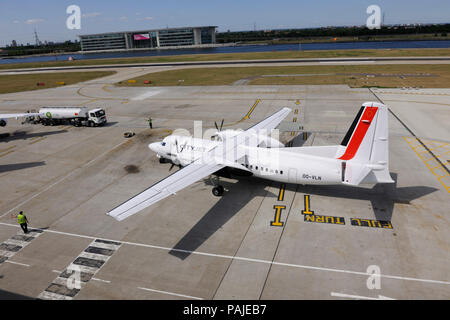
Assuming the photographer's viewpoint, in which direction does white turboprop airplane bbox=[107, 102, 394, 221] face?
facing away from the viewer and to the left of the viewer

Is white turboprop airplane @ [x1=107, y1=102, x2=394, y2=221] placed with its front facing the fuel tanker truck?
yes

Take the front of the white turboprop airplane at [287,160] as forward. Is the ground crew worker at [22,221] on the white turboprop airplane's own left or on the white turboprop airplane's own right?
on the white turboprop airplane's own left
